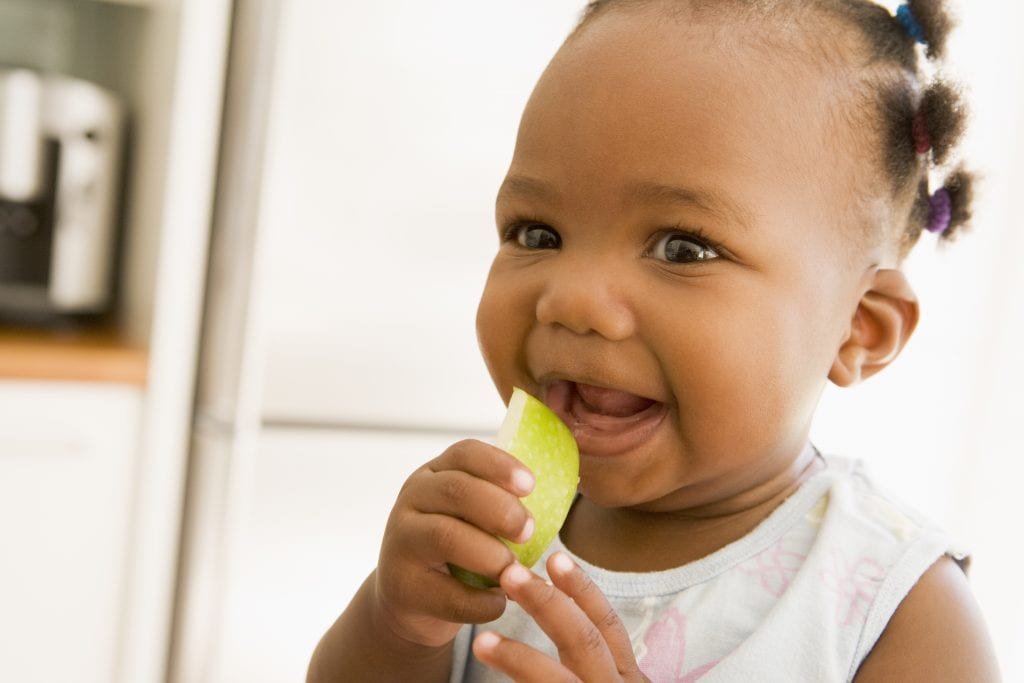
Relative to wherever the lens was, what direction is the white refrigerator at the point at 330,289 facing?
facing the viewer

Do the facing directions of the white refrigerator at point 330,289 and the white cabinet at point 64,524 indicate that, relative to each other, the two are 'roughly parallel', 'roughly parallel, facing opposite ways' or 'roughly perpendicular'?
roughly parallel

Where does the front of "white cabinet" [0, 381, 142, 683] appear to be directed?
toward the camera

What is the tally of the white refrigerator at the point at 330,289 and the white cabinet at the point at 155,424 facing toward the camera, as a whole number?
2

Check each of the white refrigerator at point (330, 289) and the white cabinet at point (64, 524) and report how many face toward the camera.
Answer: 2
